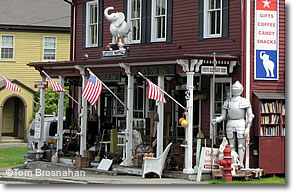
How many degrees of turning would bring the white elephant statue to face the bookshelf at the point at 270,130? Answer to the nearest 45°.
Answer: approximately 90° to its left

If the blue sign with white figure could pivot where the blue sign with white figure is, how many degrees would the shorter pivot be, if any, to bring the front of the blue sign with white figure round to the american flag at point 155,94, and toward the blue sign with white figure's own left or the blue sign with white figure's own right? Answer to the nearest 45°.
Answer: approximately 90° to the blue sign with white figure's own right

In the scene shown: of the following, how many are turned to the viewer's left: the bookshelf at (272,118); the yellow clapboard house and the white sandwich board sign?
0

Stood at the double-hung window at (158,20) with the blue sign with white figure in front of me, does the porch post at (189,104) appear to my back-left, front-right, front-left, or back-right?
front-right

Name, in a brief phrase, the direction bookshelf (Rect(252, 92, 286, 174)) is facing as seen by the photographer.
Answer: facing the viewer

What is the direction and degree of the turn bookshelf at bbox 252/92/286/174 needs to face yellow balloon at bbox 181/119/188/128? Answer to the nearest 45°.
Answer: approximately 45° to its right

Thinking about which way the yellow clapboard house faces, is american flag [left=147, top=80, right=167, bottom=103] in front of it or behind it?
in front

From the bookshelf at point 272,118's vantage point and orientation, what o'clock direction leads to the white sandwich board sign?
The white sandwich board sign is roughly at 2 o'clock from the bookshelf.

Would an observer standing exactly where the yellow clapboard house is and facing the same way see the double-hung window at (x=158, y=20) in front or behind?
in front

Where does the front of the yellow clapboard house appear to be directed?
toward the camera
